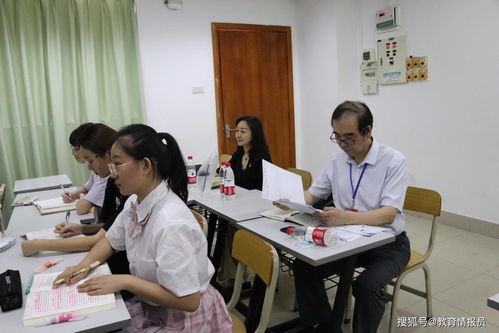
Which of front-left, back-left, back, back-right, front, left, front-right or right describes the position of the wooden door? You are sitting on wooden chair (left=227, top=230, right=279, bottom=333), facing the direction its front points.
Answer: back-right

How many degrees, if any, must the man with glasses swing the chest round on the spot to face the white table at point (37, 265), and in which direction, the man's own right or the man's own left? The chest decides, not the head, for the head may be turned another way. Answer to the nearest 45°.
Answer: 0° — they already face it

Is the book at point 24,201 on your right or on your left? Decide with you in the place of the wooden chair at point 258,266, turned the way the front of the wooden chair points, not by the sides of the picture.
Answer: on your right

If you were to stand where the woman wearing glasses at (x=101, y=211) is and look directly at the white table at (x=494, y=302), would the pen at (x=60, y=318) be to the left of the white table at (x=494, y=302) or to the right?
right

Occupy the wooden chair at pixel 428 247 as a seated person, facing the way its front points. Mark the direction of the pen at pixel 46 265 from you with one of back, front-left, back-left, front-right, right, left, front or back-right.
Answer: front

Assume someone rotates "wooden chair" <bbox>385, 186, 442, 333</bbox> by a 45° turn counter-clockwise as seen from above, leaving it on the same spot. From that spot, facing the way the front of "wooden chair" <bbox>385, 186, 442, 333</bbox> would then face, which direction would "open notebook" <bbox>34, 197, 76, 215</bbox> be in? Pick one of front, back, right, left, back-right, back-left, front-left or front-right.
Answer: right

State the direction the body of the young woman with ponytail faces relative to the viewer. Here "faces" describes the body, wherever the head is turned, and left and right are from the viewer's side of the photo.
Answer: facing to the left of the viewer

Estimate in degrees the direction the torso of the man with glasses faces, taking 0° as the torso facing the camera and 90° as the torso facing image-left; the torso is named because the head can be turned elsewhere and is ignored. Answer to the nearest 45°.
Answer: approximately 45°

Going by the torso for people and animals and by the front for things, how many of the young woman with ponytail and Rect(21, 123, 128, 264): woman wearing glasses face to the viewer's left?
2

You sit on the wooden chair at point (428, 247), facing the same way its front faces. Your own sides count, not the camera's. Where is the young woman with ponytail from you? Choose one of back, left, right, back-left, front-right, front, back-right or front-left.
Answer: front

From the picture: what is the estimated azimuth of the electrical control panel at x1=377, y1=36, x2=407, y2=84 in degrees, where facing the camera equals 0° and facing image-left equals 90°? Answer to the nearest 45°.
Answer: approximately 45°

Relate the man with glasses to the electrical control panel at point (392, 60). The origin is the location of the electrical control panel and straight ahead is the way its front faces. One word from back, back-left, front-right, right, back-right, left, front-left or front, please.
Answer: front-left

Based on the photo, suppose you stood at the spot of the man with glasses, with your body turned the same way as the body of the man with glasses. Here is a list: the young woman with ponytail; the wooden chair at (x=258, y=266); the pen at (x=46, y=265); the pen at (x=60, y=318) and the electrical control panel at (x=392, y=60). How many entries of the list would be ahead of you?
4
